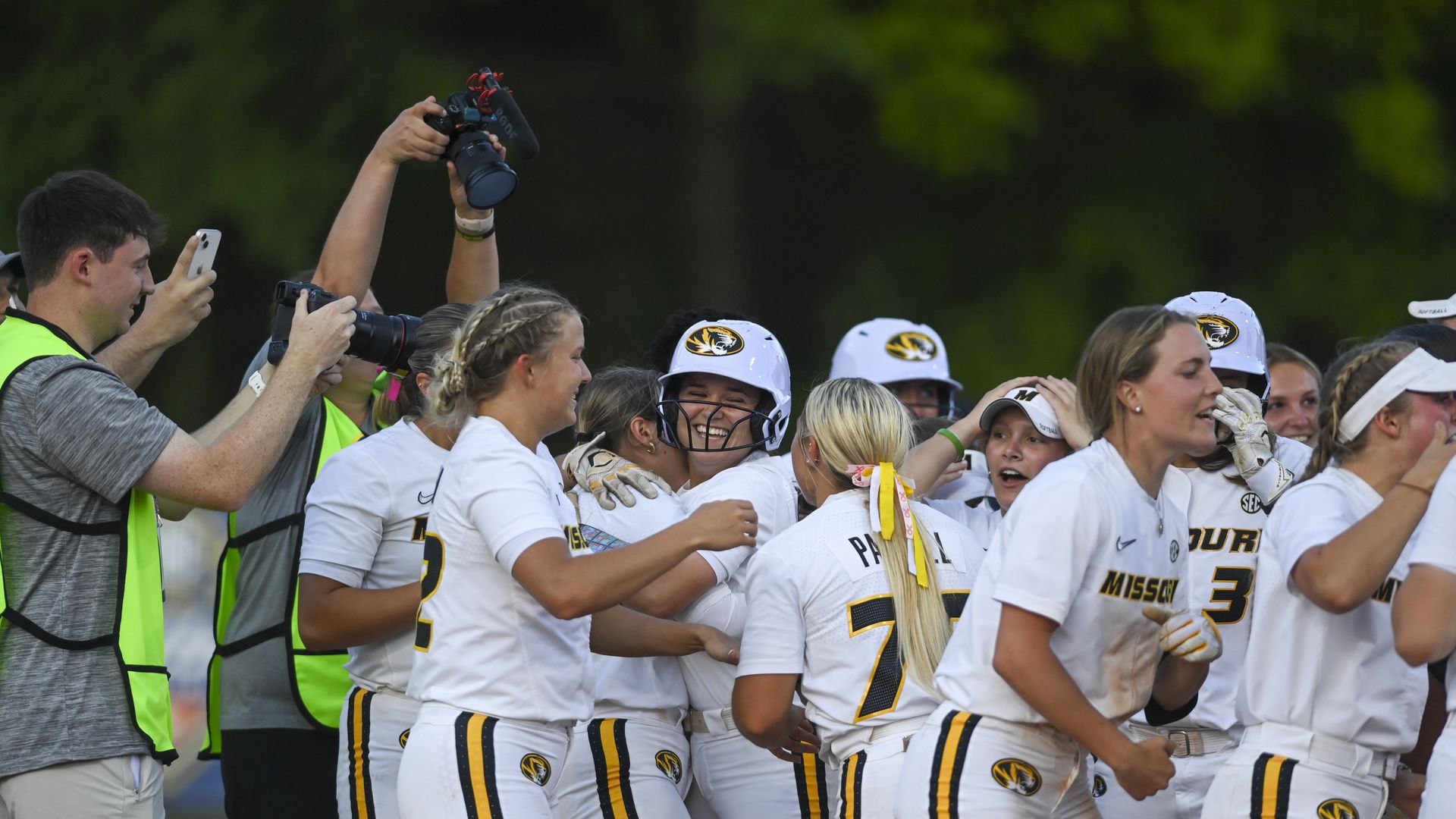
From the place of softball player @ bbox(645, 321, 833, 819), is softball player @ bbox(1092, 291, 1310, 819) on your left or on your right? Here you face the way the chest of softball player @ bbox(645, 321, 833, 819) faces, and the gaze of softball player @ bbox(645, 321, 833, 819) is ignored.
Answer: on your left

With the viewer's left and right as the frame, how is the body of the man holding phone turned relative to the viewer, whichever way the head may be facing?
facing to the right of the viewer

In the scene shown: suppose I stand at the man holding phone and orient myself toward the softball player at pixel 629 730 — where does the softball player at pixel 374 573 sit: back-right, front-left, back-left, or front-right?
front-left

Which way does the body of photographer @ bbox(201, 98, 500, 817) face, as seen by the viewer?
to the viewer's right

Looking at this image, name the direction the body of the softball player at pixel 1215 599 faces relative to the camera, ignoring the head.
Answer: toward the camera

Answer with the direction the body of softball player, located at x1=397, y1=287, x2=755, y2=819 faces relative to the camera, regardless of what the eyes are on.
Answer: to the viewer's right

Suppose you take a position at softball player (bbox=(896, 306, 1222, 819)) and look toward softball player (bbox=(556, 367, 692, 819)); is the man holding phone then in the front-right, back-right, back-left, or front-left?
front-left

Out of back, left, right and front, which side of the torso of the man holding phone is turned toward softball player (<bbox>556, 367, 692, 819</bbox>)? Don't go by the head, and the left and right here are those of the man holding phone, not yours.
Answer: front

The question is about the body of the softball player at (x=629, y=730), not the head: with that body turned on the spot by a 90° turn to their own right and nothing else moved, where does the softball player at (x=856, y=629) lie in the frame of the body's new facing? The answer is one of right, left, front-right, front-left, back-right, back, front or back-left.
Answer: front-left

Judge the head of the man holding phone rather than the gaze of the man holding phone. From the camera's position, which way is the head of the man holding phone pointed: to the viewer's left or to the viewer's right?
to the viewer's right

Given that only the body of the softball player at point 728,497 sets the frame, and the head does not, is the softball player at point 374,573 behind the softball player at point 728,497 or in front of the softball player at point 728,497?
in front

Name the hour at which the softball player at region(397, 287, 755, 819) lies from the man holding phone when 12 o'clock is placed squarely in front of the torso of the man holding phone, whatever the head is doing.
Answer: The softball player is roughly at 1 o'clock from the man holding phone.

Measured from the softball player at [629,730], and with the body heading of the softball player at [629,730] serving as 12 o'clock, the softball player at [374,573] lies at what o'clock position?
the softball player at [374,573] is roughly at 6 o'clock from the softball player at [629,730].

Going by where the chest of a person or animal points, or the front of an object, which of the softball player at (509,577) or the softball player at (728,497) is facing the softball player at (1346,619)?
the softball player at (509,577)
